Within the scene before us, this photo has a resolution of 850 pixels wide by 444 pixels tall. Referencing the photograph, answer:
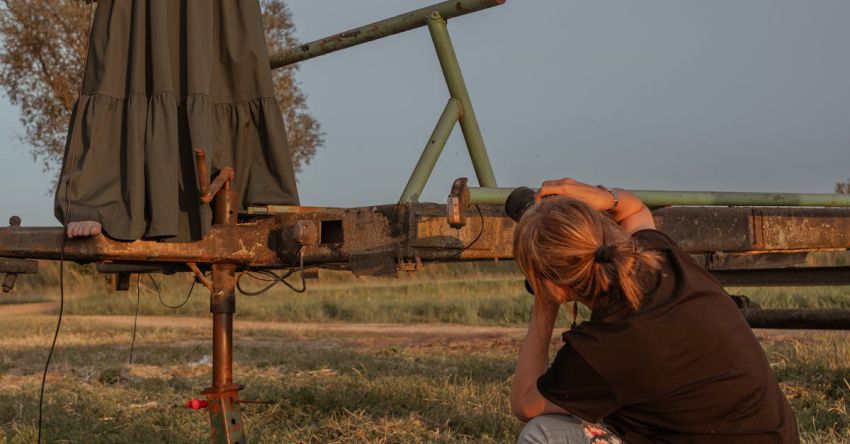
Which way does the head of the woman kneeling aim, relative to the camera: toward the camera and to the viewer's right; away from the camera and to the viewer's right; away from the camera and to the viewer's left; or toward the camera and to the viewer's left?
away from the camera and to the viewer's left

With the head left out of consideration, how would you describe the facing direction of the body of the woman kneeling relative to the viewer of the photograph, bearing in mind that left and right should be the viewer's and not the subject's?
facing away from the viewer and to the left of the viewer
